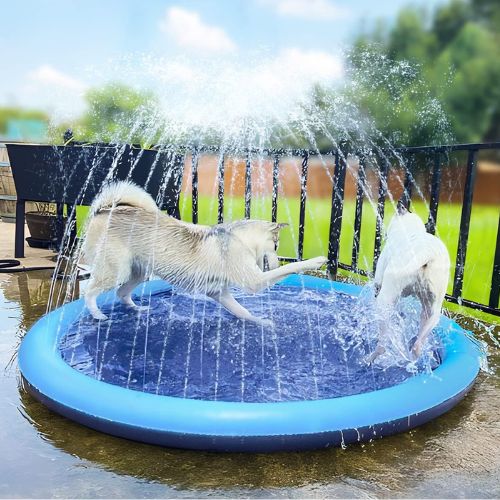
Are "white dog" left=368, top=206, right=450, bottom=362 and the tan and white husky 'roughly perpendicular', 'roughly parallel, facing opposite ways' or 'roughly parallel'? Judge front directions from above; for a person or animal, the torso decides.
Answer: roughly perpendicular

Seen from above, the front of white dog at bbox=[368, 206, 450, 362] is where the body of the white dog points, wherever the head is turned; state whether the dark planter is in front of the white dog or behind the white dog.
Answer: in front

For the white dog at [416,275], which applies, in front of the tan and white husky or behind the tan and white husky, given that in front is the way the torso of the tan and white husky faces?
in front

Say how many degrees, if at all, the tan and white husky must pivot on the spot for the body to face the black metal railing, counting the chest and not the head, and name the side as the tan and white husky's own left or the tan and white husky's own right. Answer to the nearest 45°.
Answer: approximately 45° to the tan and white husky's own left

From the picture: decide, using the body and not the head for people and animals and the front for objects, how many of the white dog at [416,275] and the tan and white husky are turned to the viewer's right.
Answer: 1

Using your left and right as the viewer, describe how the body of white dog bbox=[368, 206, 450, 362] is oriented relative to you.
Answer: facing away from the viewer and to the left of the viewer

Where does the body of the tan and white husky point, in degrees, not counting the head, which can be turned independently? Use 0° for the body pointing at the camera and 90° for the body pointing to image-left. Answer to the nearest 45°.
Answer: approximately 270°
